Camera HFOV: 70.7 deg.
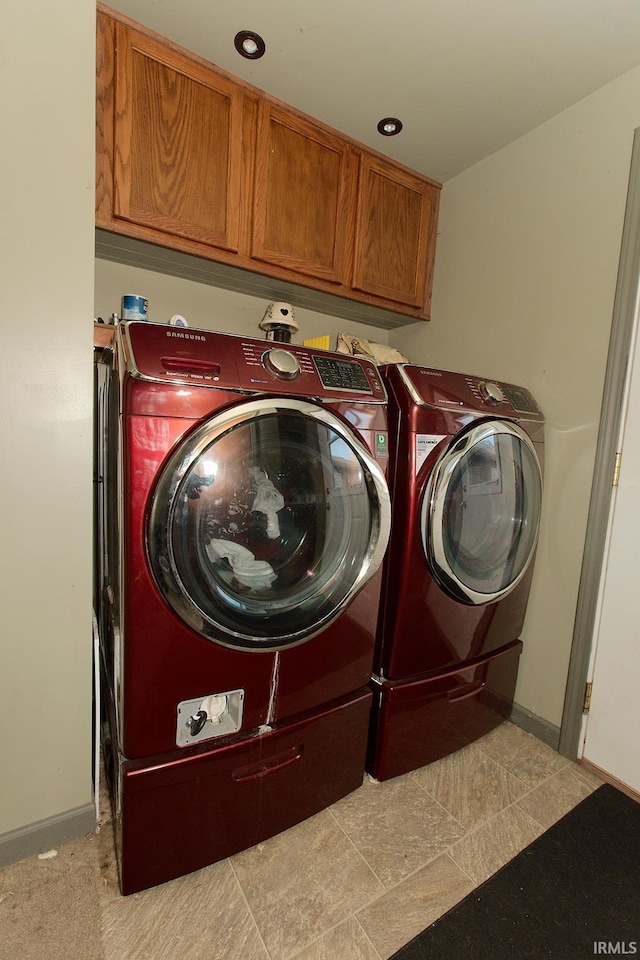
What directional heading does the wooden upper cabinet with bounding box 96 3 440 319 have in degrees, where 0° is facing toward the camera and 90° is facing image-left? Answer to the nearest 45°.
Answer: approximately 315°

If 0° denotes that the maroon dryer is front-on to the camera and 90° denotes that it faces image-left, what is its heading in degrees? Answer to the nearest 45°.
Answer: approximately 315°

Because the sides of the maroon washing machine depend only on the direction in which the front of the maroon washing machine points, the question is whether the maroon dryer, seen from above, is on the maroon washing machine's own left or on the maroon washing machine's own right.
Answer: on the maroon washing machine's own left

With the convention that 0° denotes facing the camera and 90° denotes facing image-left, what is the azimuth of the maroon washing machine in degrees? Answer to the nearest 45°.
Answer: approximately 315°

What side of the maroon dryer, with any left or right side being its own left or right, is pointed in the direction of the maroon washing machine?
right

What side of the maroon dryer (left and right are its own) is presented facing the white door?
left
